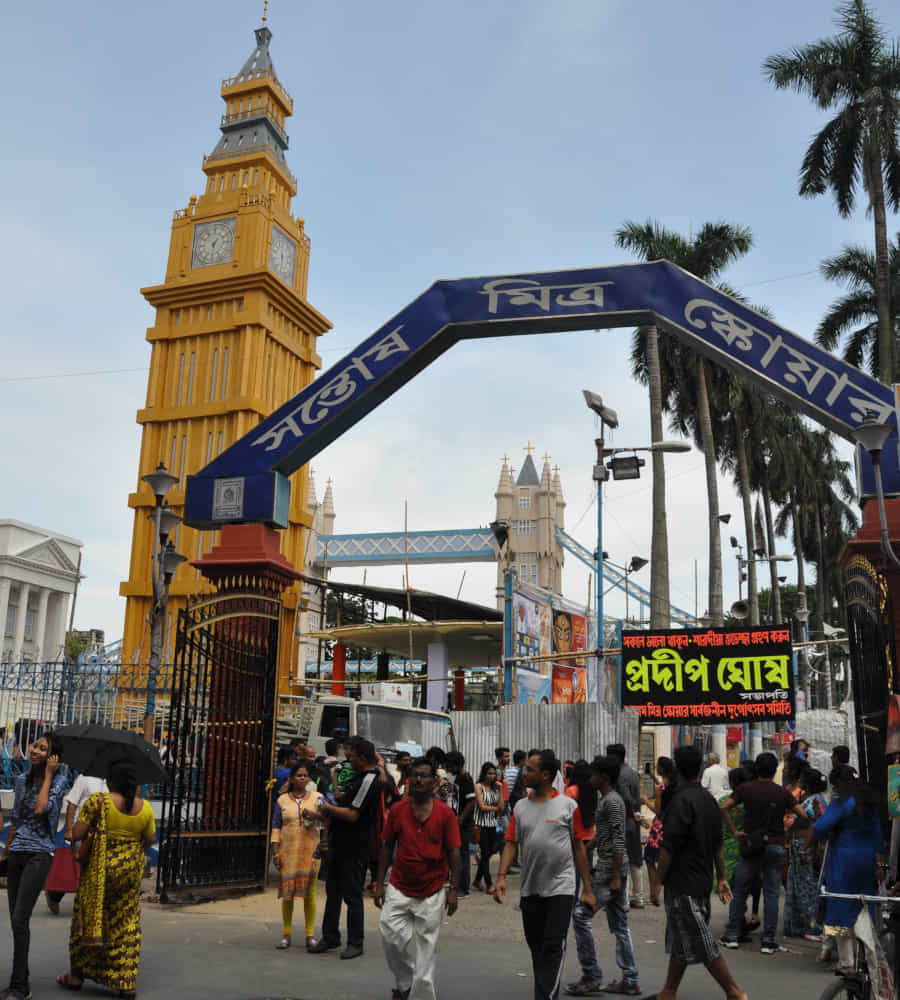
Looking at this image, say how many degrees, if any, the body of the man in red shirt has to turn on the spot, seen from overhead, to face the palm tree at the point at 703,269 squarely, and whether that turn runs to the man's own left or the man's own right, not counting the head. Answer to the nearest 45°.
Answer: approximately 180°

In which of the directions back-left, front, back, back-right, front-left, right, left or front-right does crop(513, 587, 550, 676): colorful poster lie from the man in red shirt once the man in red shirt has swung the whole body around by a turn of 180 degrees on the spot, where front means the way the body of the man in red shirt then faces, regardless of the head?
front

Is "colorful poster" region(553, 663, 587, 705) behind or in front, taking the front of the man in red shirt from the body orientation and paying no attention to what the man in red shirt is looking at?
behind

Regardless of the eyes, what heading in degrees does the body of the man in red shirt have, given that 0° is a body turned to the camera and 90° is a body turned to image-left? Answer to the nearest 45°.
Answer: approximately 0°

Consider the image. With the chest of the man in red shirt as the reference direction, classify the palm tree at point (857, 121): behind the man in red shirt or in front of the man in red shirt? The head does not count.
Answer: behind

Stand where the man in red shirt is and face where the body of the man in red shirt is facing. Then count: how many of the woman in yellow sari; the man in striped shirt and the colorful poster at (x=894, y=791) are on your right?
1

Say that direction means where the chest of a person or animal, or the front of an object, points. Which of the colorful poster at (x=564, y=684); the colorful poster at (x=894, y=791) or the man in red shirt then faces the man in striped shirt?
the colorful poster at (x=564, y=684)

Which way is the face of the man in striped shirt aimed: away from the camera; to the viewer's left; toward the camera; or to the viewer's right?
to the viewer's left
